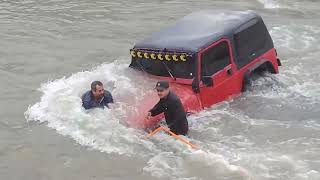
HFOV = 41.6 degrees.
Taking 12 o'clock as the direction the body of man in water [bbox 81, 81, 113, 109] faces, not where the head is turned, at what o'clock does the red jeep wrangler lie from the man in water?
The red jeep wrangler is roughly at 10 o'clock from the man in water.

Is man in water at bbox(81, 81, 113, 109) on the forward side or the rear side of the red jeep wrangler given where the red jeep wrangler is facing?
on the forward side

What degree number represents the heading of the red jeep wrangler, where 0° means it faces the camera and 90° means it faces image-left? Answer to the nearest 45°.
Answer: approximately 45°

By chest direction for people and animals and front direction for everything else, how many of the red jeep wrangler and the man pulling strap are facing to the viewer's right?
0

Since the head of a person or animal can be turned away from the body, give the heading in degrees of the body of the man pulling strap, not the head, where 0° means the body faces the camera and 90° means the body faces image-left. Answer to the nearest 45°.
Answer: approximately 45°

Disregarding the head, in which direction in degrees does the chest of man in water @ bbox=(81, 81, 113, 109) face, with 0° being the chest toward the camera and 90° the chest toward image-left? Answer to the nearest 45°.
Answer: approximately 315°
